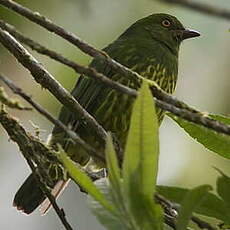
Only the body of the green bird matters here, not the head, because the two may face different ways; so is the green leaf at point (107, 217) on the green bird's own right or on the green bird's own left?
on the green bird's own right

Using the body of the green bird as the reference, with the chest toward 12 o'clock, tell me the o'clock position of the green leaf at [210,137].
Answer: The green leaf is roughly at 11 o'clock from the green bird.

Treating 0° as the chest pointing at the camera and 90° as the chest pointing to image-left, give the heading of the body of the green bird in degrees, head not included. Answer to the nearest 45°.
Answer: approximately 270°
